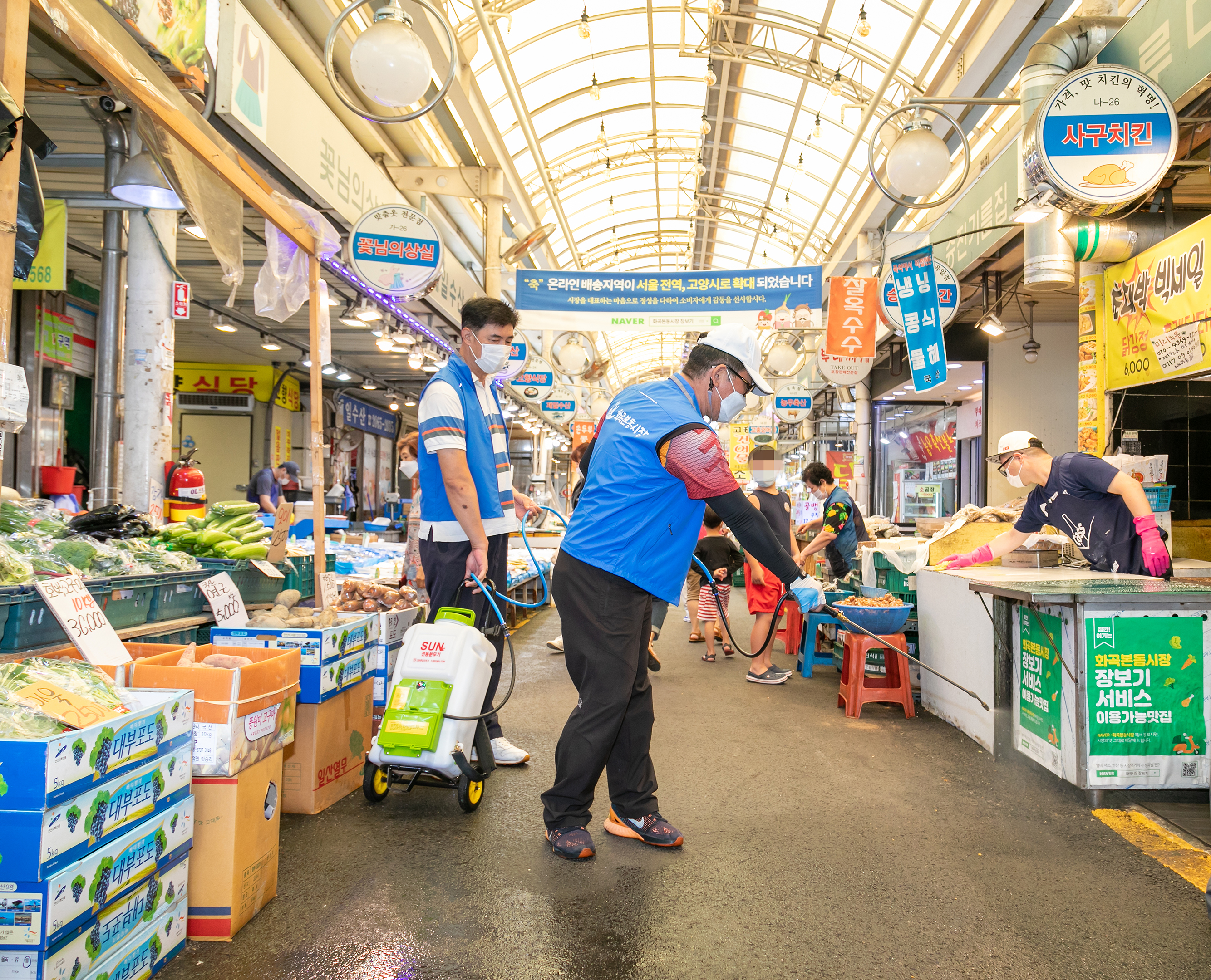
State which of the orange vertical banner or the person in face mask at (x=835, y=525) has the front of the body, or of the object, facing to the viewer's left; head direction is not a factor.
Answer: the person in face mask

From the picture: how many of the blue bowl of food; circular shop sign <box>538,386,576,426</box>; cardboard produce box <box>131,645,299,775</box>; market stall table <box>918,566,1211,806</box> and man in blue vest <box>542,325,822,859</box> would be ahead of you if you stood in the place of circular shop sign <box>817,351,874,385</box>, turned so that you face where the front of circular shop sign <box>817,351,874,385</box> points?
4

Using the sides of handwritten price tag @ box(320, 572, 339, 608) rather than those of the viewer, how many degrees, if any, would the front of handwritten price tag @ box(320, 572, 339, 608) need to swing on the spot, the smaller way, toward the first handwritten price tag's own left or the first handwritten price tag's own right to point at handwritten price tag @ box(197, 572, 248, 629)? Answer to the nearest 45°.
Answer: approximately 90° to the first handwritten price tag's own right

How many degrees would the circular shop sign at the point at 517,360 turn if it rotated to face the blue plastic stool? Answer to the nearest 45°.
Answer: approximately 45° to its left

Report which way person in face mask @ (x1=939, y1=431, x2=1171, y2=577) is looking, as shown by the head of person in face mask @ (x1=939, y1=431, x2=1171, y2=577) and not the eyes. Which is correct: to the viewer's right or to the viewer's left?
to the viewer's left

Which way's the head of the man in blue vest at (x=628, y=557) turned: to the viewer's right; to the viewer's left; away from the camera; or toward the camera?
to the viewer's right

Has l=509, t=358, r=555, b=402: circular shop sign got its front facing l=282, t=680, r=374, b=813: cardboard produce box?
yes
